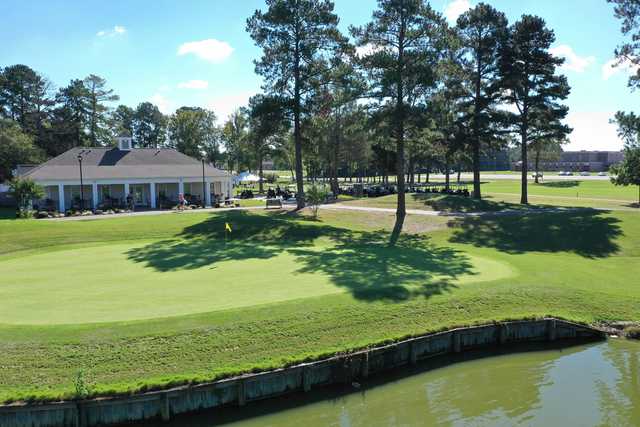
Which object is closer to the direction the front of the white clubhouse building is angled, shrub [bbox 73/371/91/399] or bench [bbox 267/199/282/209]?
the shrub

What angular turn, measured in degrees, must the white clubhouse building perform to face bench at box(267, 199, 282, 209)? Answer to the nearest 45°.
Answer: approximately 45° to its left

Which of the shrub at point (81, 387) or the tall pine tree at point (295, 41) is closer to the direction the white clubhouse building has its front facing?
the shrub

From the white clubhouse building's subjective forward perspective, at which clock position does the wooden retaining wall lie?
The wooden retaining wall is roughly at 12 o'clock from the white clubhouse building.

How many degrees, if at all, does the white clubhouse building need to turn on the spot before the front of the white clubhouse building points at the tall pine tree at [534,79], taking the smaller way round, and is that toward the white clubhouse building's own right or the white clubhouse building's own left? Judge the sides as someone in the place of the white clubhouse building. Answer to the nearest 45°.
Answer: approximately 45° to the white clubhouse building's own left

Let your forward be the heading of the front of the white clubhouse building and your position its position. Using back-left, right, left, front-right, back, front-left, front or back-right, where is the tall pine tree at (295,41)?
front-left

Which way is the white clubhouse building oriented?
toward the camera

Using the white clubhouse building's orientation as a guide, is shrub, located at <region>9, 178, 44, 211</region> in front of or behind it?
in front

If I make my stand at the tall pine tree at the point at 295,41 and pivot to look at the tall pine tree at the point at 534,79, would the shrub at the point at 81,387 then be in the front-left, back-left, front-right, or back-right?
back-right

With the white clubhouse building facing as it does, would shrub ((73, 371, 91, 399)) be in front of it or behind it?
in front
